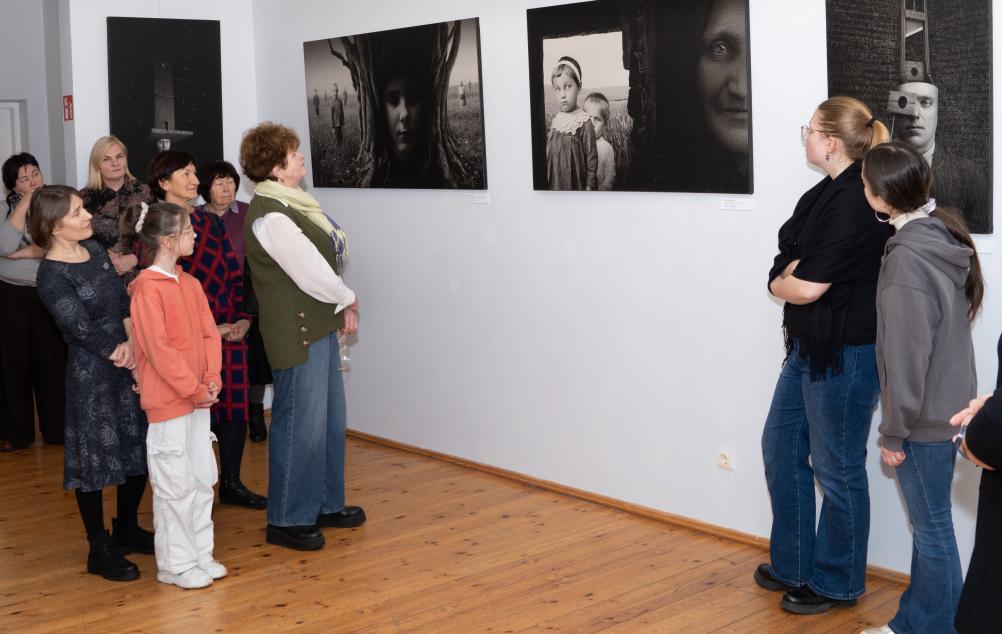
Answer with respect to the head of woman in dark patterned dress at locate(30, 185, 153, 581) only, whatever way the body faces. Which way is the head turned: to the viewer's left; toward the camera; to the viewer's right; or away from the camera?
to the viewer's right

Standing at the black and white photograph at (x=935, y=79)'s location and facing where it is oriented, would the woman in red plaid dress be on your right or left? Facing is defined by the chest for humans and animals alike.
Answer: on your right

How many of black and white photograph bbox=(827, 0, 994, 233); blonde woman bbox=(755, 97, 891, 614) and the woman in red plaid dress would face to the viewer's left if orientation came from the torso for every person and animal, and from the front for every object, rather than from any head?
1

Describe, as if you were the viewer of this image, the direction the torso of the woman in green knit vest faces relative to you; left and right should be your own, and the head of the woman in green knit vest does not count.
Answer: facing to the right of the viewer

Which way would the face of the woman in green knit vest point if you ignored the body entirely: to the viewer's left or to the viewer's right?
to the viewer's right

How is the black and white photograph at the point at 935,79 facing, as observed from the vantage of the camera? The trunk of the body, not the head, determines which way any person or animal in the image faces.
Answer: facing the viewer

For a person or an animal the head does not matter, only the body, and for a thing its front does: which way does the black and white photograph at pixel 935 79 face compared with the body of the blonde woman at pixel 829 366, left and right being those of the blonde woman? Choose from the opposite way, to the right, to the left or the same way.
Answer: to the left

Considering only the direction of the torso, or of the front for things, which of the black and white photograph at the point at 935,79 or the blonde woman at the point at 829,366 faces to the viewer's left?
the blonde woman

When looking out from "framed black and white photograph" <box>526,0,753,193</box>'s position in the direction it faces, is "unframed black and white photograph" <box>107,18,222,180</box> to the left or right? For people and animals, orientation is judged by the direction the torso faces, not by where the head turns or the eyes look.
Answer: on its right

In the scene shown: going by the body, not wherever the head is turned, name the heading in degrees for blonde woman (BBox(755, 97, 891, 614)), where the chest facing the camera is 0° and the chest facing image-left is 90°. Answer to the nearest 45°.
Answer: approximately 90°

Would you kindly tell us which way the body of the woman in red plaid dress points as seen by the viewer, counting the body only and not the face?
to the viewer's right
